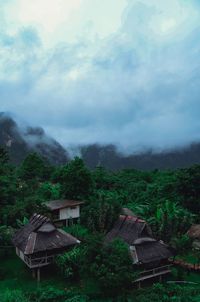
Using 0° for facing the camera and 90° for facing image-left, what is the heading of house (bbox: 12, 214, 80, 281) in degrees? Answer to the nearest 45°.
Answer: approximately 315°

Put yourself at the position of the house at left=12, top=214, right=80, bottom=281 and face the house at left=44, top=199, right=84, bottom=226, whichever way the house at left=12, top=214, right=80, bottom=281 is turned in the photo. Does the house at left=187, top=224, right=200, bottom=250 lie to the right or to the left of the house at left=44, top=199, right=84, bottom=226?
right

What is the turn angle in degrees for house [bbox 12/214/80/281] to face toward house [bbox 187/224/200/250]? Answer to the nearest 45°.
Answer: approximately 45° to its left
